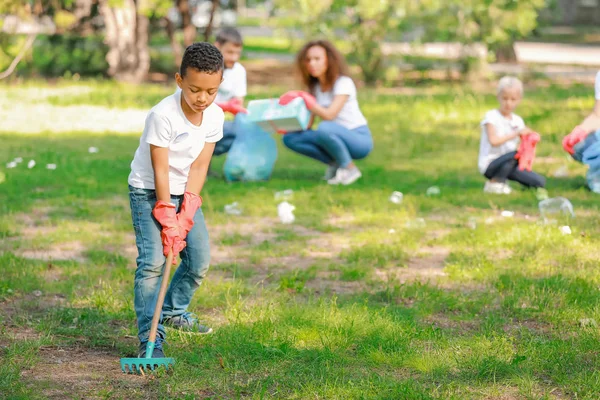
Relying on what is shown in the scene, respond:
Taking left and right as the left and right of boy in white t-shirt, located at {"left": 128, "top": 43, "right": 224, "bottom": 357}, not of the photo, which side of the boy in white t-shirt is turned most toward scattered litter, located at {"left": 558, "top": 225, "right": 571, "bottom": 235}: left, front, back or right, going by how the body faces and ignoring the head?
left

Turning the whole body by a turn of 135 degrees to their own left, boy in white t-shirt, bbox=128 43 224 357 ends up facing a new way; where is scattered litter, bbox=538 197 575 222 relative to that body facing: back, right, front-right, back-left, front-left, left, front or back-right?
front-right

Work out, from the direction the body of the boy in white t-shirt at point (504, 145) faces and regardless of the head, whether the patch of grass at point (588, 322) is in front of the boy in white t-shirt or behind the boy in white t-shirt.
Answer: in front

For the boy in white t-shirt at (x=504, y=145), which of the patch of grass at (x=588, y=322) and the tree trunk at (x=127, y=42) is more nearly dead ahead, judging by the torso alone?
the patch of grass

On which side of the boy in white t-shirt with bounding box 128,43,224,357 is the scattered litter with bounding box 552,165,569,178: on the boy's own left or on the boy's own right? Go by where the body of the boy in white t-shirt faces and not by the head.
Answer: on the boy's own left

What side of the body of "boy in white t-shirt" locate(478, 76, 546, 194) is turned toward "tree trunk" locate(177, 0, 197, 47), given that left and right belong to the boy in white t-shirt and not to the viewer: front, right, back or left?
back

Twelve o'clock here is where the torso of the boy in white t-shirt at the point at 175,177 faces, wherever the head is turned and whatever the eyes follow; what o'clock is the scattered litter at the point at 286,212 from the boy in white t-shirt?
The scattered litter is roughly at 8 o'clock from the boy in white t-shirt.

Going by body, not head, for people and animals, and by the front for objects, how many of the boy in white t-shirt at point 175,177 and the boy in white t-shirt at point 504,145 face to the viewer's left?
0

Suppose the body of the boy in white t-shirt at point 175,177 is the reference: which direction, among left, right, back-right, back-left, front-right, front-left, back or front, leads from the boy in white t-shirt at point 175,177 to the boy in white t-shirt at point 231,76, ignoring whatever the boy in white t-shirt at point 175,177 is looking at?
back-left

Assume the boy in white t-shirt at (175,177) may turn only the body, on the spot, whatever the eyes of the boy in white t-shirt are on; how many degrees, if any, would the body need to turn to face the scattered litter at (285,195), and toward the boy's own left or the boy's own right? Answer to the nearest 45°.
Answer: approximately 135° to the boy's own left
